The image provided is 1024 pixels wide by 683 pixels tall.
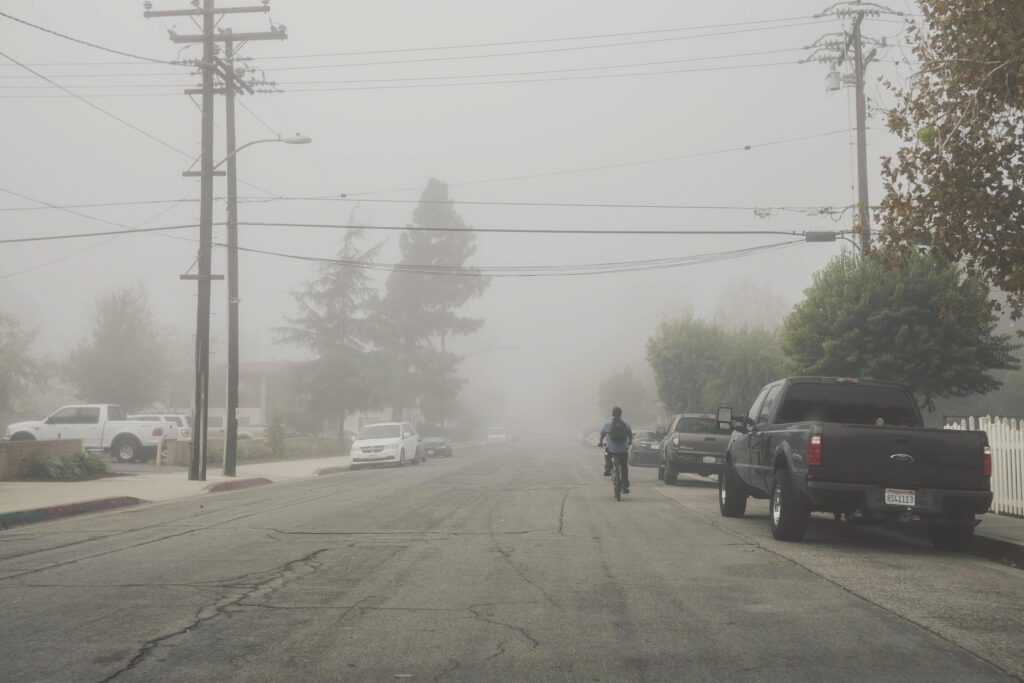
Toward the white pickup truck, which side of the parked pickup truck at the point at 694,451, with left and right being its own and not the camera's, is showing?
left

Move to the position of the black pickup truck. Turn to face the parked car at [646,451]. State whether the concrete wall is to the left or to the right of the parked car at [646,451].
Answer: left

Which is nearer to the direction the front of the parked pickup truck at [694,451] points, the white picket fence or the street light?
the street light

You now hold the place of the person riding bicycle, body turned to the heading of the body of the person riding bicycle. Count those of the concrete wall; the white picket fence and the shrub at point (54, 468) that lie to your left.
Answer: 2

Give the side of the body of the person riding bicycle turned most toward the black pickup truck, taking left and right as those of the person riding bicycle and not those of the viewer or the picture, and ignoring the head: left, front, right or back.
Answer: back

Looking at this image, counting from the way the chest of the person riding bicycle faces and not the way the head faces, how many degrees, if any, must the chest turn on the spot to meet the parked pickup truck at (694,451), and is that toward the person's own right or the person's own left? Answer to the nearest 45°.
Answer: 0° — they already face it

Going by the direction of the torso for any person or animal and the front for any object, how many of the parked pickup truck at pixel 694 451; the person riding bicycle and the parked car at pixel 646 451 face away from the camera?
3

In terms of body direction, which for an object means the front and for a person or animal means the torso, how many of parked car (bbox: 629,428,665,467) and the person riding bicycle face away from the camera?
2

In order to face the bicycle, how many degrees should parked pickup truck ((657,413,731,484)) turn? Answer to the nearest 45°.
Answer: approximately 180°

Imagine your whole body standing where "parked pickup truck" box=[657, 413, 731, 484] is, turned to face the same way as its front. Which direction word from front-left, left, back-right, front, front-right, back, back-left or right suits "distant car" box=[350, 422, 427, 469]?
front-left

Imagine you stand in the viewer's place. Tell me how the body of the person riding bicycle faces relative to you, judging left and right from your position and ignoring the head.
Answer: facing away from the viewer

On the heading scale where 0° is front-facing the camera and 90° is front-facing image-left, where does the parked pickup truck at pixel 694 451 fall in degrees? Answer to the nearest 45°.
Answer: approximately 180°

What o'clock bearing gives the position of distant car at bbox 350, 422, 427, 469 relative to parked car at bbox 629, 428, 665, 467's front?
The distant car is roughly at 9 o'clock from the parked car.

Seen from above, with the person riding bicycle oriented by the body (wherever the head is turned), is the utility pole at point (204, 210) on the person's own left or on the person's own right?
on the person's own left

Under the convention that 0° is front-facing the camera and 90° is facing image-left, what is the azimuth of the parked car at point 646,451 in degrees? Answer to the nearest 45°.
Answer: approximately 180°

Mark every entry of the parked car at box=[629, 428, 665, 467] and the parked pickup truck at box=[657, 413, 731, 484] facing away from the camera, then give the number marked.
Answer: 2

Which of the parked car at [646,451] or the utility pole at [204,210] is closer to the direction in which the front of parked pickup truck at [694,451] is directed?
the parked car

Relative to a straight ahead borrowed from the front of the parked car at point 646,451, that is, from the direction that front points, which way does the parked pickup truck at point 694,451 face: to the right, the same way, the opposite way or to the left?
the same way
